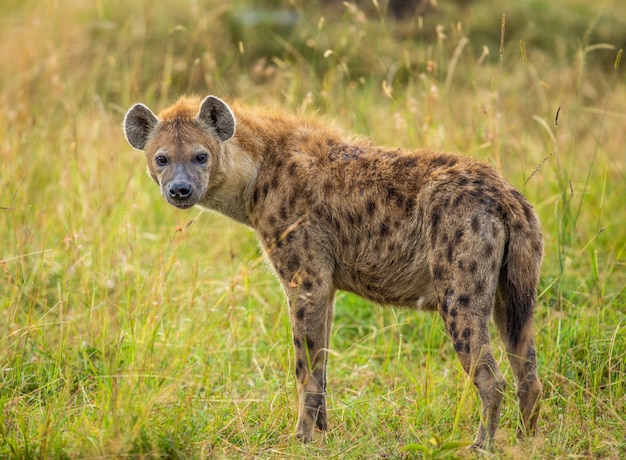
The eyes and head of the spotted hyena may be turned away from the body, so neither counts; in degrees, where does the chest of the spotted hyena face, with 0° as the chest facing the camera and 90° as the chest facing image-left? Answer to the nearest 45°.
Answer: approximately 90°
